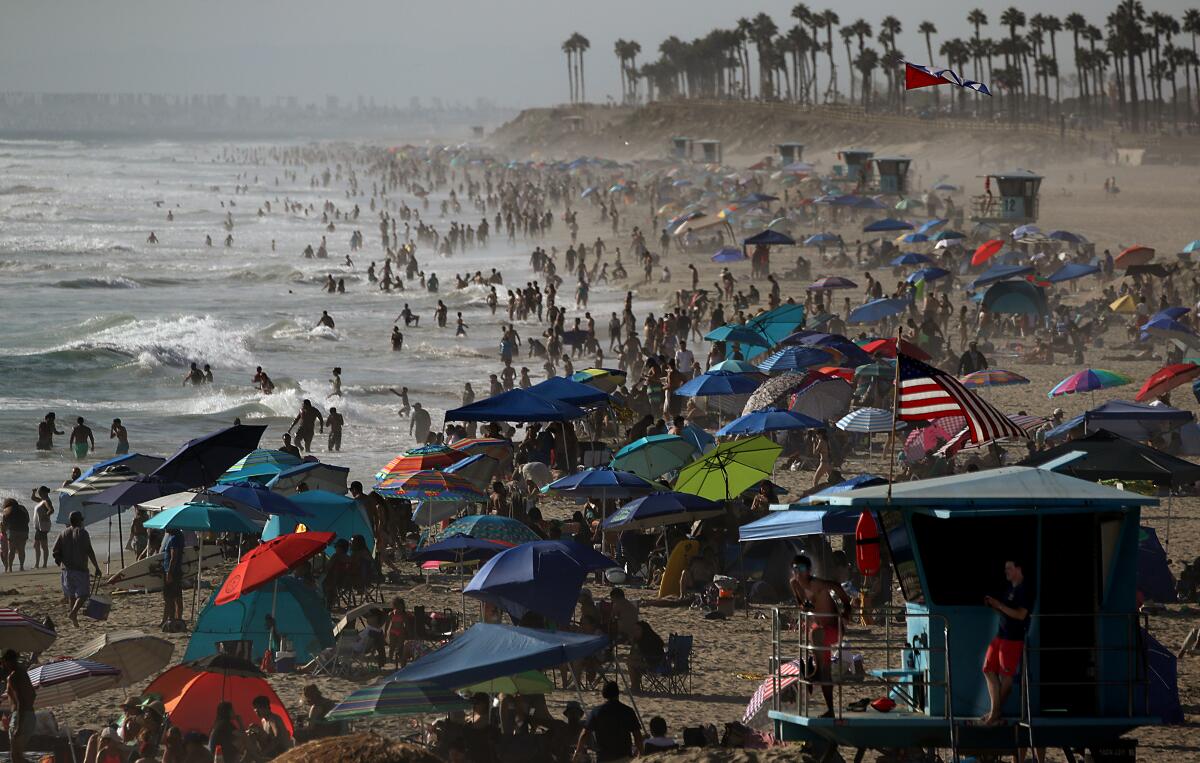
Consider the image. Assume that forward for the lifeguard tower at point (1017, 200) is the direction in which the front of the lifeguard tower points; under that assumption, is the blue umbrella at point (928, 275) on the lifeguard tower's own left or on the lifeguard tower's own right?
on the lifeguard tower's own left

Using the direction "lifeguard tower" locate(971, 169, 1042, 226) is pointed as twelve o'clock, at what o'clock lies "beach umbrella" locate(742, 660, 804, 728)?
The beach umbrella is roughly at 9 o'clock from the lifeguard tower.

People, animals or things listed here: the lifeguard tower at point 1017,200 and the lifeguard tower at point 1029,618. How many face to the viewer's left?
2

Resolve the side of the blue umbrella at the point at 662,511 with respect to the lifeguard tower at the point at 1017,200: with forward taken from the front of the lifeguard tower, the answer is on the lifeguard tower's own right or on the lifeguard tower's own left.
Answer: on the lifeguard tower's own left

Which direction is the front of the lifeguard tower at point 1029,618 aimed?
to the viewer's left

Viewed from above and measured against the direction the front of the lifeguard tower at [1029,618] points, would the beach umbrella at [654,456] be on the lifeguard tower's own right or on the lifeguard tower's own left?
on the lifeguard tower's own right

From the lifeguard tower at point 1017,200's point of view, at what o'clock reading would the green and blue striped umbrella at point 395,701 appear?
The green and blue striped umbrella is roughly at 9 o'clock from the lifeguard tower.

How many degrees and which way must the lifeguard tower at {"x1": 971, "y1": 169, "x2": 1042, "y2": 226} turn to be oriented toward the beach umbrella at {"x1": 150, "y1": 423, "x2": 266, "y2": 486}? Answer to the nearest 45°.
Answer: approximately 90° to its left

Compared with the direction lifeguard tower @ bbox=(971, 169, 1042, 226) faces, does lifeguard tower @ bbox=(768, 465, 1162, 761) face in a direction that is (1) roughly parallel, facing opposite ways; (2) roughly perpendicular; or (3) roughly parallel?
roughly parallel

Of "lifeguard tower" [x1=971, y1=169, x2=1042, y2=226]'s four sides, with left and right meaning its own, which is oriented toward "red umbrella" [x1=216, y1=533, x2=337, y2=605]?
left

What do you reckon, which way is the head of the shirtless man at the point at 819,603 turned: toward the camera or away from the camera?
toward the camera

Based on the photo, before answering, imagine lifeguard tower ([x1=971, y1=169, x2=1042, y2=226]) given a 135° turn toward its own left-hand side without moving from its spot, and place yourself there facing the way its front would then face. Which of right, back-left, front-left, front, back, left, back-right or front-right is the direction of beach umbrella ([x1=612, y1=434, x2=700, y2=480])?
front-right

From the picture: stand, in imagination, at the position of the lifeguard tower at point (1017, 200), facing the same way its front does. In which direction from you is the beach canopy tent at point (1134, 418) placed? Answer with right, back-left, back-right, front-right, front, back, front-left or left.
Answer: left

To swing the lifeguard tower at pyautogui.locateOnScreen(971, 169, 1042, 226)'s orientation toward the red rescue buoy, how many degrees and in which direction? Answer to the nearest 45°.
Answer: approximately 90° to its left

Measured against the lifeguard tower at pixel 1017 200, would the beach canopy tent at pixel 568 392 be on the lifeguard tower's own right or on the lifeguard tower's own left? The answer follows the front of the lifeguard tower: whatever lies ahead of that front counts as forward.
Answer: on the lifeguard tower's own left

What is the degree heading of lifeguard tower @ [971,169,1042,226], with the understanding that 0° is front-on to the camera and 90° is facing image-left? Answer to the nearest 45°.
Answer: approximately 90°
